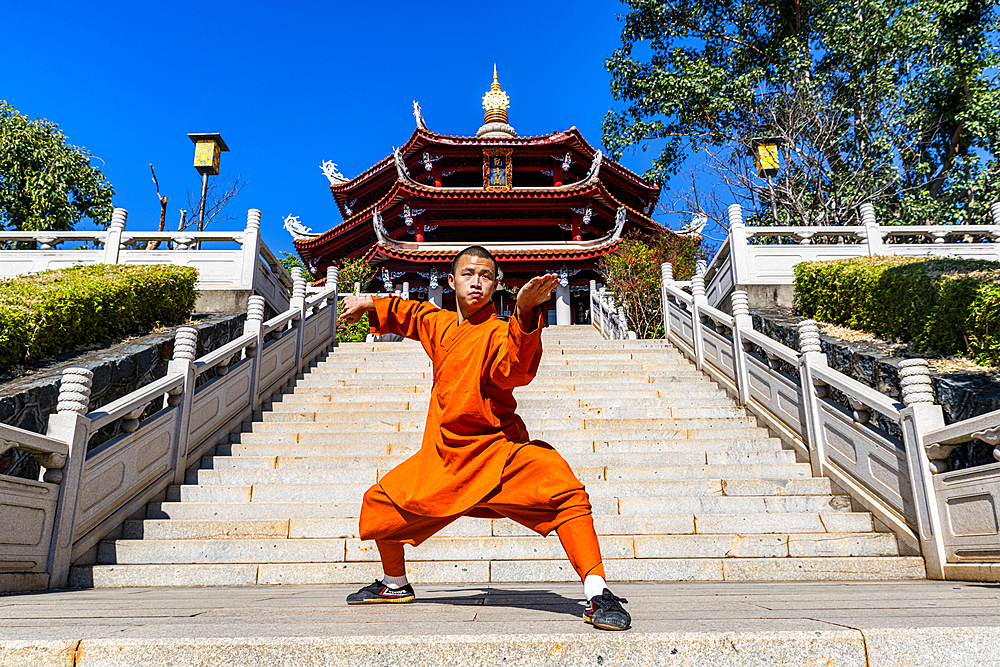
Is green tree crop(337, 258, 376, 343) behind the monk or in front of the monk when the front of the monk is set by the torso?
behind

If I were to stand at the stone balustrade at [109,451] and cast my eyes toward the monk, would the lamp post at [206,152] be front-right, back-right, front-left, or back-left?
back-left

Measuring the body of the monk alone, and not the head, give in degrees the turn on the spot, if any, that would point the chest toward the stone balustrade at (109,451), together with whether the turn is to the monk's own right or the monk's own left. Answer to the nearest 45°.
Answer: approximately 135° to the monk's own right

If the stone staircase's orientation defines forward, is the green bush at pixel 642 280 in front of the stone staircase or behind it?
behind

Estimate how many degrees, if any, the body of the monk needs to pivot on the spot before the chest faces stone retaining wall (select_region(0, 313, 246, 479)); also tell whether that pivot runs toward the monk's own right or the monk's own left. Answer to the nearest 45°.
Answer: approximately 135° to the monk's own right

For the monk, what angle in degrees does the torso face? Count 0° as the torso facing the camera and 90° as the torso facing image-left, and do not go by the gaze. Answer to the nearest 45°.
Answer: approximately 0°

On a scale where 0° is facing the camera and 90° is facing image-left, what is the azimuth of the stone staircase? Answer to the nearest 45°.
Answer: approximately 0°

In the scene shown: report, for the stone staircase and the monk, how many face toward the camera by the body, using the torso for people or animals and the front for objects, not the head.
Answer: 2

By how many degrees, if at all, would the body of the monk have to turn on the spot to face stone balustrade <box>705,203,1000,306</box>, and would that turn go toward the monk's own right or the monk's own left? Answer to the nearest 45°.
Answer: approximately 135° to the monk's own left
